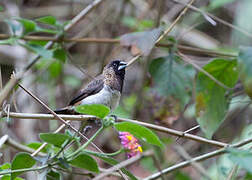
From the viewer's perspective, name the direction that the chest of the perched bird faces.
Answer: to the viewer's right

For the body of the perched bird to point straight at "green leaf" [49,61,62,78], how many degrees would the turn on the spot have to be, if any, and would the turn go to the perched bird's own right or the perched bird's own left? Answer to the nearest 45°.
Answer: approximately 135° to the perched bird's own left

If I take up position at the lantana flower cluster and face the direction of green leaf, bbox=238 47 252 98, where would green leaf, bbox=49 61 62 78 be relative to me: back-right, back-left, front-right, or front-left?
back-left

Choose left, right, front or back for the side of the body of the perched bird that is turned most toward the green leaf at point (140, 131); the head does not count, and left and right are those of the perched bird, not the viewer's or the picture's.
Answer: front

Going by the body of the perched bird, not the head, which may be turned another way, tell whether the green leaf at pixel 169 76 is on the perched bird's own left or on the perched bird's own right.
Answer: on the perched bird's own left
